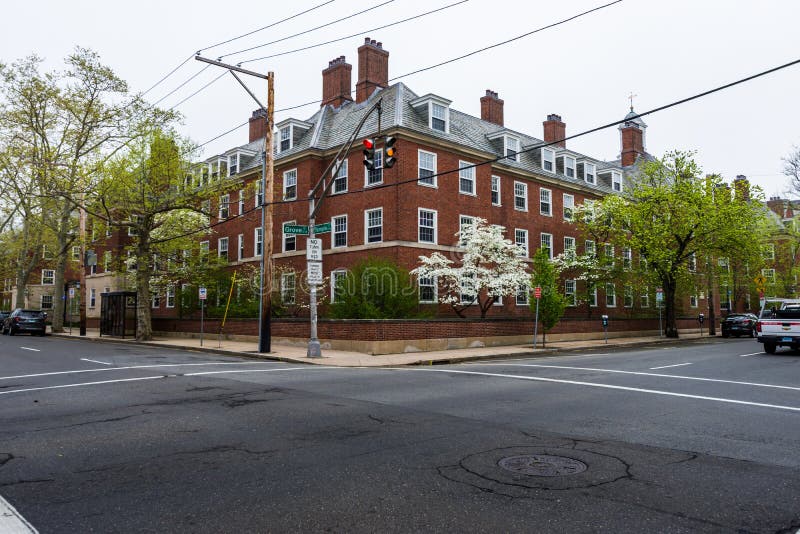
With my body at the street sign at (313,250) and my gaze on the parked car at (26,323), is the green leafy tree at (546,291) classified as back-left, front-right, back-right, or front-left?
back-right

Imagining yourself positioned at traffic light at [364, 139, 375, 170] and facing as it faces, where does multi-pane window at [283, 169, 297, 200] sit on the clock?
The multi-pane window is roughly at 4 o'clock from the traffic light.

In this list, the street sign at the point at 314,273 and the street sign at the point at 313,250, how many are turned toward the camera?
2

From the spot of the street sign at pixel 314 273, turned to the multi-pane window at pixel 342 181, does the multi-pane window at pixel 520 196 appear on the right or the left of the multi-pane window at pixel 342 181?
right

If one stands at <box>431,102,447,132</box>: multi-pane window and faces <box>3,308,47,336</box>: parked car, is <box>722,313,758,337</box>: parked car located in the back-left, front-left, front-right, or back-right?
back-right

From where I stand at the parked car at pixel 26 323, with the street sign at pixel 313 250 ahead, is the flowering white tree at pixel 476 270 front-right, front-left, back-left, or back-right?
front-left

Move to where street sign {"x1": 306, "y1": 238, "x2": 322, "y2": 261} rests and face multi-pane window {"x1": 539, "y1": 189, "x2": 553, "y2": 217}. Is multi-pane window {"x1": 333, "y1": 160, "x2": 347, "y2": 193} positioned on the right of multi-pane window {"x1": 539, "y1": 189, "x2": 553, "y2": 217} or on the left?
left

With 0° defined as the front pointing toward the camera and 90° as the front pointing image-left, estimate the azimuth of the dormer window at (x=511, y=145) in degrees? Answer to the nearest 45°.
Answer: approximately 315°

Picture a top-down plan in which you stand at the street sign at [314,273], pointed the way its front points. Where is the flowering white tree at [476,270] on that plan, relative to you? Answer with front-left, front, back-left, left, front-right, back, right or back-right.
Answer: back-left

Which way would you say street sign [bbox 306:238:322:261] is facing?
toward the camera

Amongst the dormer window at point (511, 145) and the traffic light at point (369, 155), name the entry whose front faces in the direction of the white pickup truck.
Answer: the dormer window

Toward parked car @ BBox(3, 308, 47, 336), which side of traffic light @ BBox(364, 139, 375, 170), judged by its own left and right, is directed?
right

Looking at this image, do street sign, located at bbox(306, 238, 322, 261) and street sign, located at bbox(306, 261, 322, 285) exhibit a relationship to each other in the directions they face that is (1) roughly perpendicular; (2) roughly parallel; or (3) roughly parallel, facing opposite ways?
roughly parallel

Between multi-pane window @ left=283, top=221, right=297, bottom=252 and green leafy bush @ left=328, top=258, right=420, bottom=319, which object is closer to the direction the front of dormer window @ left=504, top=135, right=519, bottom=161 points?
the green leafy bush

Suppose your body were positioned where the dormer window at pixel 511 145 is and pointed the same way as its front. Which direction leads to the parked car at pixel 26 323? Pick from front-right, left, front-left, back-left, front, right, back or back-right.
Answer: back-right

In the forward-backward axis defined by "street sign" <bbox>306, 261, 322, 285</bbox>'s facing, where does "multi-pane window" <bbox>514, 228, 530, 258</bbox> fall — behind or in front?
behind
